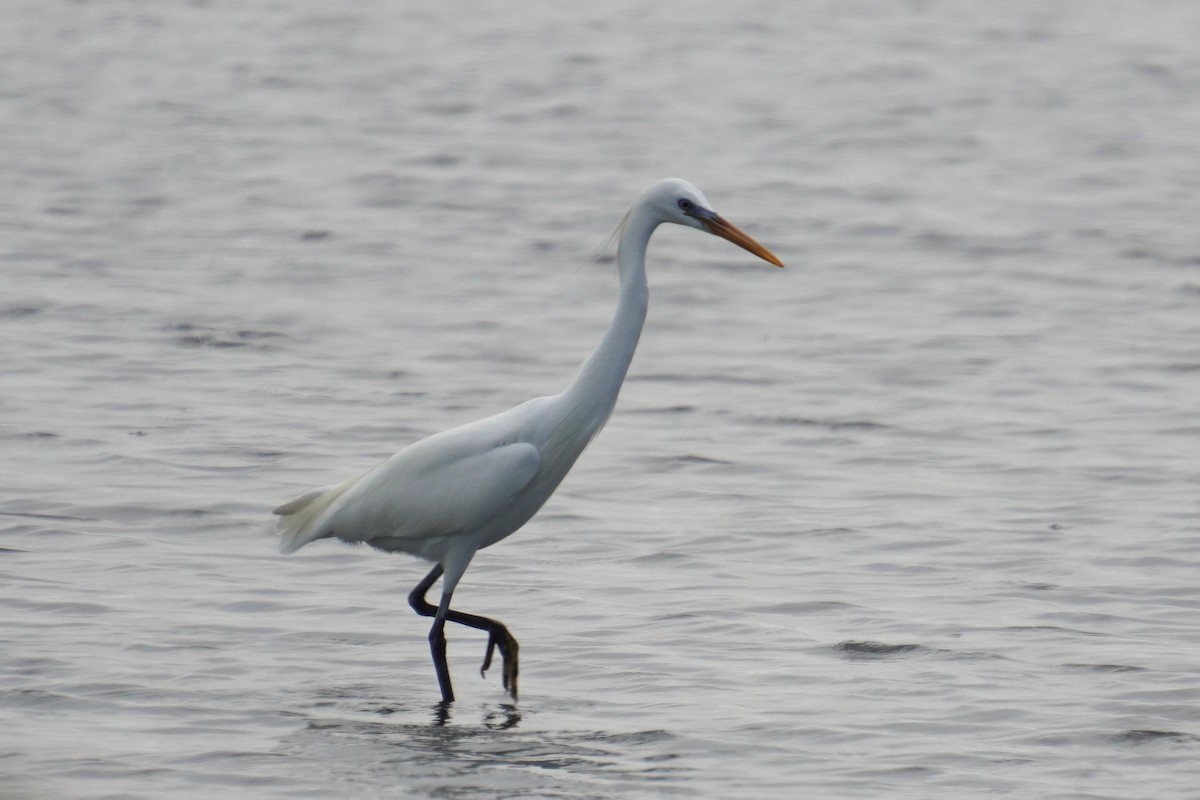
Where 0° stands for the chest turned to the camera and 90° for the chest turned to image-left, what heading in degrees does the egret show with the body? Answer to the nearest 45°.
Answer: approximately 270°
